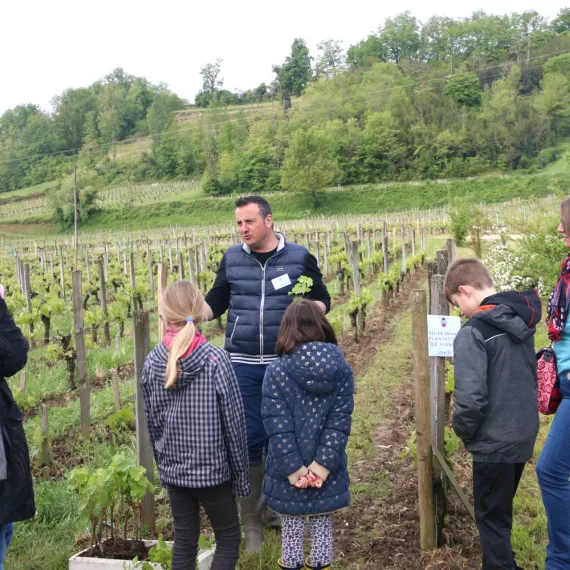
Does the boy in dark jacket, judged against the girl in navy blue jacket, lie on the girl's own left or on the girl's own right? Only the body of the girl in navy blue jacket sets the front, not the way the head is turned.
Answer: on the girl's own right

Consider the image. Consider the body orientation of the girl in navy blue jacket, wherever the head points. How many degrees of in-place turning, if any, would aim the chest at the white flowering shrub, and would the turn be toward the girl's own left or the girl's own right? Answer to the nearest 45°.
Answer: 0° — they already face it

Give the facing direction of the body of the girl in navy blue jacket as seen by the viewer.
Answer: away from the camera

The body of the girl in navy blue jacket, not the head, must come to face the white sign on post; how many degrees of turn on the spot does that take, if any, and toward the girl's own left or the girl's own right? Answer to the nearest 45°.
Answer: approximately 45° to the girl's own right

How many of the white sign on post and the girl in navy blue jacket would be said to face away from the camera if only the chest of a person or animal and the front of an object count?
1

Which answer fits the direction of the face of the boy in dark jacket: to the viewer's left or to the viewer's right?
to the viewer's left

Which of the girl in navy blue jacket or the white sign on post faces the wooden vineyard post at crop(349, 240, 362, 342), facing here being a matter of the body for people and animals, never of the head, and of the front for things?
the girl in navy blue jacket

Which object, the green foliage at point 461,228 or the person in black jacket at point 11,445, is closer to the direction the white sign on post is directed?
the person in black jacket

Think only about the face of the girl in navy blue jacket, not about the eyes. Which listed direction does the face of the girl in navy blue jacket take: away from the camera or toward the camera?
away from the camera

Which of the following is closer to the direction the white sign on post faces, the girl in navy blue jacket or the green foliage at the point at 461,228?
the girl in navy blue jacket

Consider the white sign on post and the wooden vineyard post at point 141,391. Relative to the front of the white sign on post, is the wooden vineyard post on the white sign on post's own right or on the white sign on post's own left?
on the white sign on post's own right

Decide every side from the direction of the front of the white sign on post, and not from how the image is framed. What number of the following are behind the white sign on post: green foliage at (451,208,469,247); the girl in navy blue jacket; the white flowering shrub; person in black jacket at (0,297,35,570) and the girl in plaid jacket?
2

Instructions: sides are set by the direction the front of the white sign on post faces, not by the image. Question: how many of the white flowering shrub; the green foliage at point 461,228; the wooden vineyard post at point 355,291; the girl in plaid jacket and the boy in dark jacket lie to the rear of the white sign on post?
3

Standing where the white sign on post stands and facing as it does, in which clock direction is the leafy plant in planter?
The leafy plant in planter is roughly at 2 o'clock from the white sign on post.

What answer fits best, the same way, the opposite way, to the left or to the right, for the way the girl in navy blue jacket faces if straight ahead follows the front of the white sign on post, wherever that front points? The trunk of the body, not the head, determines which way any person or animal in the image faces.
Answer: the opposite way

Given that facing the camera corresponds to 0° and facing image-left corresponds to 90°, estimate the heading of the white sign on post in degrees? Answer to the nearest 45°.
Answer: approximately 0°
